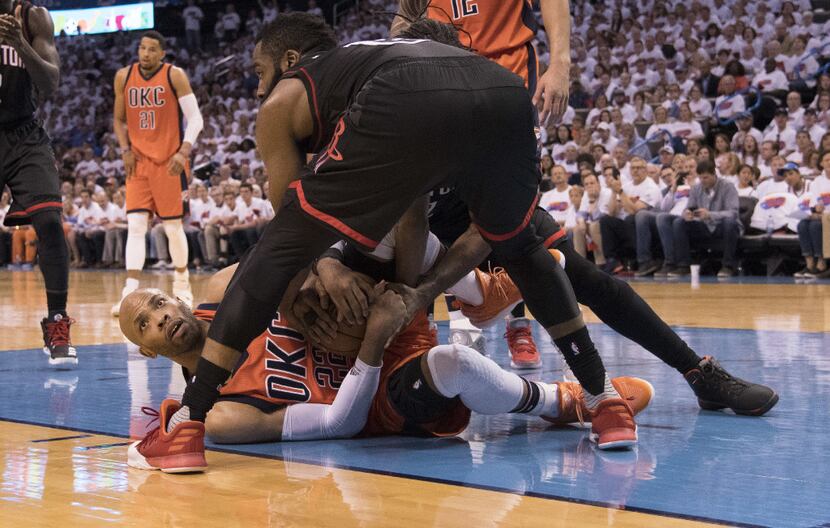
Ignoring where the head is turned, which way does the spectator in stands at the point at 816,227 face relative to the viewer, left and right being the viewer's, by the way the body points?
facing the viewer and to the left of the viewer

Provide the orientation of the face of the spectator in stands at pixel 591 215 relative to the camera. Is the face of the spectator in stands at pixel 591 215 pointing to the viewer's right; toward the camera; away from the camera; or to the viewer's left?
toward the camera

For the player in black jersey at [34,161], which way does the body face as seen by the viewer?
toward the camera

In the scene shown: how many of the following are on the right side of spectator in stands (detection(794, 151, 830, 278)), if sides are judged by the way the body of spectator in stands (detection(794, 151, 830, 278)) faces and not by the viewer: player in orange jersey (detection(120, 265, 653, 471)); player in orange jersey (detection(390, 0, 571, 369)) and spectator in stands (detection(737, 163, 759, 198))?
1

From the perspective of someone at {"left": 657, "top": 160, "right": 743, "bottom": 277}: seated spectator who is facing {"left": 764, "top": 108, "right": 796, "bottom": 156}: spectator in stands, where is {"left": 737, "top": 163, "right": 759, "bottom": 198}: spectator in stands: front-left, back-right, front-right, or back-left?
front-right

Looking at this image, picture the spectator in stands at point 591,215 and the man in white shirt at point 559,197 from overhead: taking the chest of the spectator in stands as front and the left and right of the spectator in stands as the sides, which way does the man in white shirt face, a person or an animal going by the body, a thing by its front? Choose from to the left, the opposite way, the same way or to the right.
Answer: the same way

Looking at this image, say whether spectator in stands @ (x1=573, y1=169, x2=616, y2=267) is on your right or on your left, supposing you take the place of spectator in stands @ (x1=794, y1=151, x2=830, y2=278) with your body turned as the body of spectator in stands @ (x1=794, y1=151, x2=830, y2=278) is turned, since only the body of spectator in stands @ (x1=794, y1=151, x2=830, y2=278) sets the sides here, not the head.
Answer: on your right

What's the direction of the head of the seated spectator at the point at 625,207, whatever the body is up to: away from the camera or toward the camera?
toward the camera

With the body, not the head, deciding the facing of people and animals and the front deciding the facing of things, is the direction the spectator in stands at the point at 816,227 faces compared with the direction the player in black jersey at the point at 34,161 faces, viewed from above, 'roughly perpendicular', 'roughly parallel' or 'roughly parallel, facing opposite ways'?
roughly perpendicular

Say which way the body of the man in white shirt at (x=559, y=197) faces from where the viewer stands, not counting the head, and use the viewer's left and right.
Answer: facing the viewer

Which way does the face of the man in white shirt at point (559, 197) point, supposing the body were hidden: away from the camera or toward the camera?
toward the camera

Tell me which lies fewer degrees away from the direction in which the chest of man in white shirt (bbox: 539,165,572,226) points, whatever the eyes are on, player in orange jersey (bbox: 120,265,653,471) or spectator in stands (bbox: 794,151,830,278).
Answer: the player in orange jersey

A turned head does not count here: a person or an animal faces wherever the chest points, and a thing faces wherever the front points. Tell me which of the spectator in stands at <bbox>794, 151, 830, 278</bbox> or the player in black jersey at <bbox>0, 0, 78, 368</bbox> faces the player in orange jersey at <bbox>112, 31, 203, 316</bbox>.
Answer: the spectator in stands

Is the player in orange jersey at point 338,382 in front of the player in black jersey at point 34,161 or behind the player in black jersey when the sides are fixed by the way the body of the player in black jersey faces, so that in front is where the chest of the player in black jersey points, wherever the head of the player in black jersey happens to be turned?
in front

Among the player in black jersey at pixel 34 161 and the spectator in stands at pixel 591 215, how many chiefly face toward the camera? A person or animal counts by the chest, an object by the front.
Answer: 2

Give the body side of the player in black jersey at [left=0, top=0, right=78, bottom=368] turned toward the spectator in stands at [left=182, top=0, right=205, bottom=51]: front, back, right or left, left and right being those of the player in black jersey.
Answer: back
